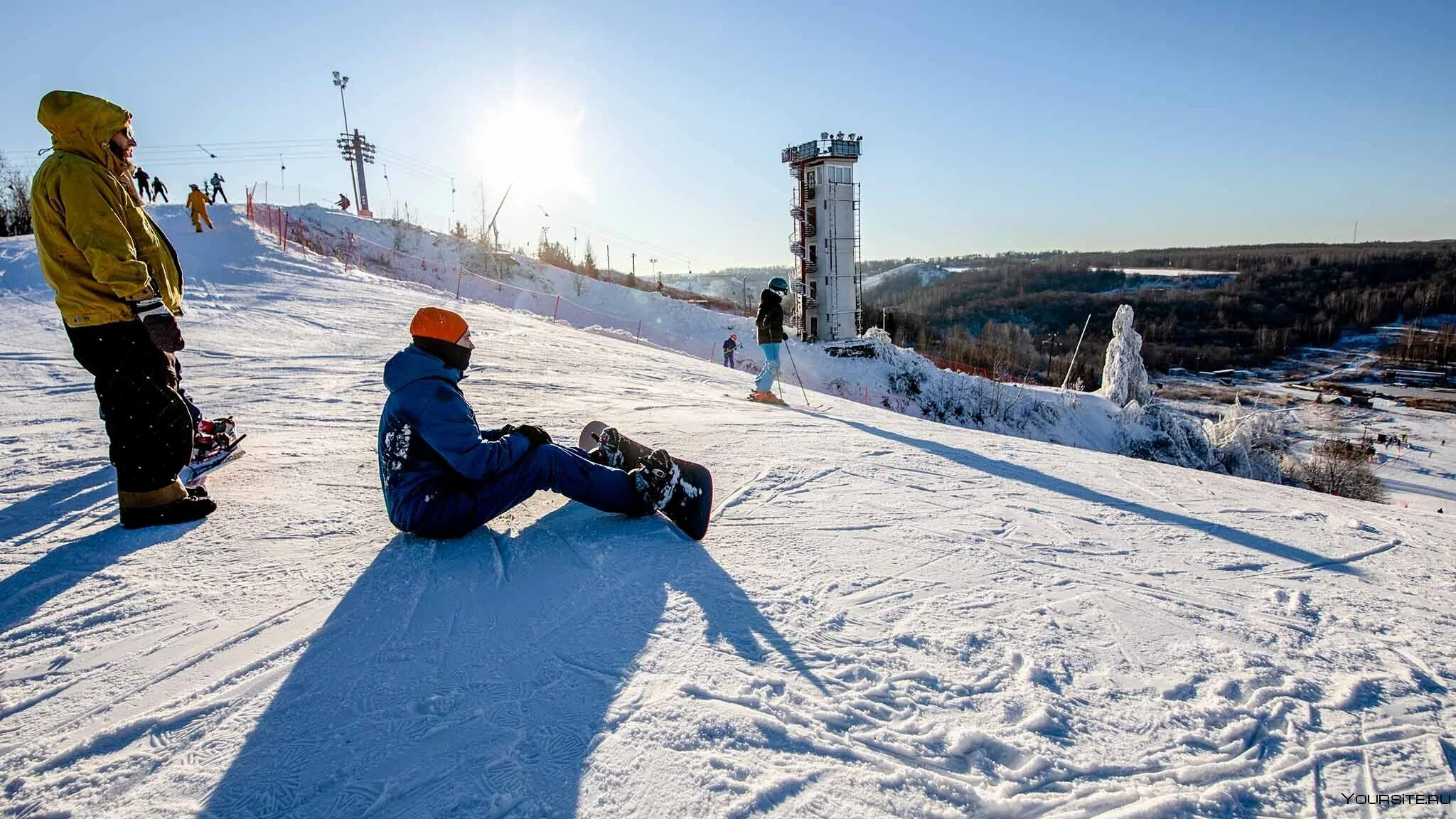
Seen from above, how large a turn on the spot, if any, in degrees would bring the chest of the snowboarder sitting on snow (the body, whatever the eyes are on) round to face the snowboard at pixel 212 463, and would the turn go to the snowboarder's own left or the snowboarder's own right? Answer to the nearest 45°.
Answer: approximately 135° to the snowboarder's own left

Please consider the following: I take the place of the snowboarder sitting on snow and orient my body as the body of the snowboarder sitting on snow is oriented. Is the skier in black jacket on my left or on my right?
on my left

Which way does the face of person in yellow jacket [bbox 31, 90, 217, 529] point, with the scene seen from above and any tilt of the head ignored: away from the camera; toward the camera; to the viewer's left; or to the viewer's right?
to the viewer's right

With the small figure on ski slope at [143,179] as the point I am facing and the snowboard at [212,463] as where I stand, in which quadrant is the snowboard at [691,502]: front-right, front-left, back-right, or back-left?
back-right

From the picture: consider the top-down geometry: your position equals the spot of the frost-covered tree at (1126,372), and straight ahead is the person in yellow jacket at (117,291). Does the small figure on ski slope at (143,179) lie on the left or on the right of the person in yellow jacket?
right

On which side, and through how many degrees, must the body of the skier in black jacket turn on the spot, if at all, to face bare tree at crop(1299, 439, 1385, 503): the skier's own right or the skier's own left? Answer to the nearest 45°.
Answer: approximately 45° to the skier's own left

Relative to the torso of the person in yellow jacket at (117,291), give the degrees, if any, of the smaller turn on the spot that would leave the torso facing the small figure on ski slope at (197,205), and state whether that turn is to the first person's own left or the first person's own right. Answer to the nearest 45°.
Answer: approximately 90° to the first person's own left

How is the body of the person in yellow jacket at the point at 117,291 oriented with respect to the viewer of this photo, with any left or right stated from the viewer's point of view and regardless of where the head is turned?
facing to the right of the viewer

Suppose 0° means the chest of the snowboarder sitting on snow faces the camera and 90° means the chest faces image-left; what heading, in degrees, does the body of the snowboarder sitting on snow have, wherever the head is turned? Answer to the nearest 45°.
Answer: approximately 270°
